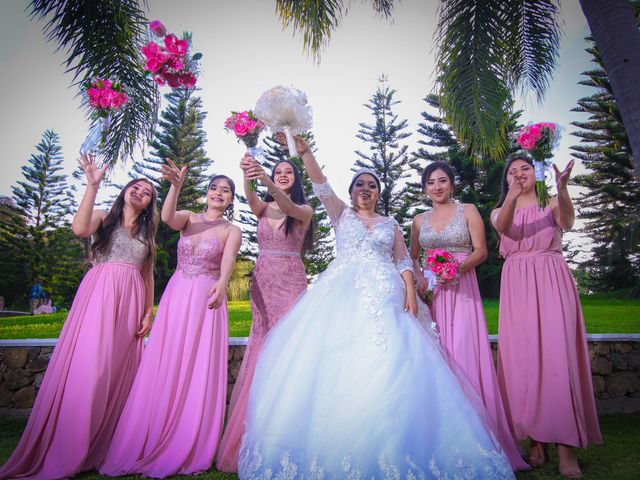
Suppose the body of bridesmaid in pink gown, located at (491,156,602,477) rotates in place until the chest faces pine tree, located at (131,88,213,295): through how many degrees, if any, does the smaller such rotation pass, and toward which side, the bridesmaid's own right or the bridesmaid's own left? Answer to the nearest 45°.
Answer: approximately 135° to the bridesmaid's own right

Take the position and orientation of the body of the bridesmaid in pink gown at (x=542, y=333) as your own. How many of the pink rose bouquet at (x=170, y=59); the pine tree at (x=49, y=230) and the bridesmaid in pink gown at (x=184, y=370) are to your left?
0

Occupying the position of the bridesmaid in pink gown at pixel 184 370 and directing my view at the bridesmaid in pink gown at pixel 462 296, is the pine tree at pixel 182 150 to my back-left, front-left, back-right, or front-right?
back-left

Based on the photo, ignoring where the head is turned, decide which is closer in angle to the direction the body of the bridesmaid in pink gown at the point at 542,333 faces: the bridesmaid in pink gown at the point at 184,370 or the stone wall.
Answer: the bridesmaid in pink gown

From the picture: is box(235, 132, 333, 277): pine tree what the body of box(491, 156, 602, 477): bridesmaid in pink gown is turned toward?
no

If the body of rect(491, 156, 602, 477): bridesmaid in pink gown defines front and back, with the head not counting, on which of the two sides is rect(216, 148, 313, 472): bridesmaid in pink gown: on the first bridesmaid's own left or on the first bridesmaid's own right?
on the first bridesmaid's own right

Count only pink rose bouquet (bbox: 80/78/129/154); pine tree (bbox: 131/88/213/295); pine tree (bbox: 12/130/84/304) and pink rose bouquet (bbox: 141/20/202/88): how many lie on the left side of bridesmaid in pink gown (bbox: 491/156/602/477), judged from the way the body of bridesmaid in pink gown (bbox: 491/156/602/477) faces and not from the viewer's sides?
0

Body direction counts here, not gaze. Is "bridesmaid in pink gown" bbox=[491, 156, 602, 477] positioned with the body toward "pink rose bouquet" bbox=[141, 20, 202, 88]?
no

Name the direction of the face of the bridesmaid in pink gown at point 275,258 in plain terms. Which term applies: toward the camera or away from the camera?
toward the camera

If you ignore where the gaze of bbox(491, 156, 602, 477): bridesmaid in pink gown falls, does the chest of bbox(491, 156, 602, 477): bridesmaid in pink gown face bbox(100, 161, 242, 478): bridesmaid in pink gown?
no

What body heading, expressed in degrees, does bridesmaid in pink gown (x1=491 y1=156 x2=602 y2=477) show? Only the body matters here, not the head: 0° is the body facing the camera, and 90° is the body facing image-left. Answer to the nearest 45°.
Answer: approximately 0°

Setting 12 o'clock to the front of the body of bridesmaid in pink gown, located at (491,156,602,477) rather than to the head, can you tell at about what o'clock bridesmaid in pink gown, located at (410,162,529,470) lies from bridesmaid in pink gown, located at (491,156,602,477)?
bridesmaid in pink gown, located at (410,162,529,470) is roughly at 2 o'clock from bridesmaid in pink gown, located at (491,156,602,477).

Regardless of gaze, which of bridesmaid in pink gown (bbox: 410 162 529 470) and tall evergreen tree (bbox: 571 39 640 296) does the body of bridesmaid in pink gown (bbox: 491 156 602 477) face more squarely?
the bridesmaid in pink gown

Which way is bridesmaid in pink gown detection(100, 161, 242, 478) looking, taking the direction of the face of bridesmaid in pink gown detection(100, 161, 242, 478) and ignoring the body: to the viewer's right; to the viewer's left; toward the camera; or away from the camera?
toward the camera

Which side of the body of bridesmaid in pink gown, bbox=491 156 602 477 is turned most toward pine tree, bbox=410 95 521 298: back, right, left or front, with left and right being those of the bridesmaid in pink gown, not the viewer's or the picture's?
back

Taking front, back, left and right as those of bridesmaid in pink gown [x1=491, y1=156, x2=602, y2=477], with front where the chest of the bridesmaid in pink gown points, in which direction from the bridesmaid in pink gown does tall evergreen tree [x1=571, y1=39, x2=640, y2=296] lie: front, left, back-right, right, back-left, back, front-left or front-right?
back

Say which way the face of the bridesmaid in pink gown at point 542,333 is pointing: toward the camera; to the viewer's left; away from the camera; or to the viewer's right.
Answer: toward the camera

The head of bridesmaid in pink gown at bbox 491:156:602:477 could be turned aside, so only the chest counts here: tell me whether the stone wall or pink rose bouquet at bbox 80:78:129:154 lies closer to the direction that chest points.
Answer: the pink rose bouquet

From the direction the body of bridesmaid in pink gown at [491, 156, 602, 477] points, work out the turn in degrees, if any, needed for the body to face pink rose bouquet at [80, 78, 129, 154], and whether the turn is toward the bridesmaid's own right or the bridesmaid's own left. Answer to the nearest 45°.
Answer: approximately 45° to the bridesmaid's own right
